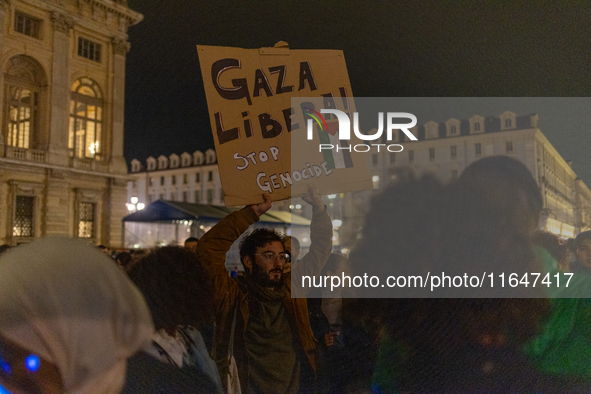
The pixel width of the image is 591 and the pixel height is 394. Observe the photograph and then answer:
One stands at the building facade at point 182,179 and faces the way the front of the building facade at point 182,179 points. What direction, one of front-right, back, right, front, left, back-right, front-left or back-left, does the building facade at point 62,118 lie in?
front

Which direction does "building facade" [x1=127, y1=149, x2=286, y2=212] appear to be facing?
toward the camera

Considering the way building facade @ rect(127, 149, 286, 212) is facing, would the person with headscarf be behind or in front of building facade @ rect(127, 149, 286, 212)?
in front

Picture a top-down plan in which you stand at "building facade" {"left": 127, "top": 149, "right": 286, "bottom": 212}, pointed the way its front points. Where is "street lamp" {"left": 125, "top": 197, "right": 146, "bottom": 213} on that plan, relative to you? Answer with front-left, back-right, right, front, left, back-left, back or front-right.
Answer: front

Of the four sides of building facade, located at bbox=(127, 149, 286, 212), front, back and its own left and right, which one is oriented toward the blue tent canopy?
front

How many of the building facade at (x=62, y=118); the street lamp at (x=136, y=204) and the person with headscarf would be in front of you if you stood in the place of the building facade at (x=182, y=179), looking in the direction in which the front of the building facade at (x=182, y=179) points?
3
